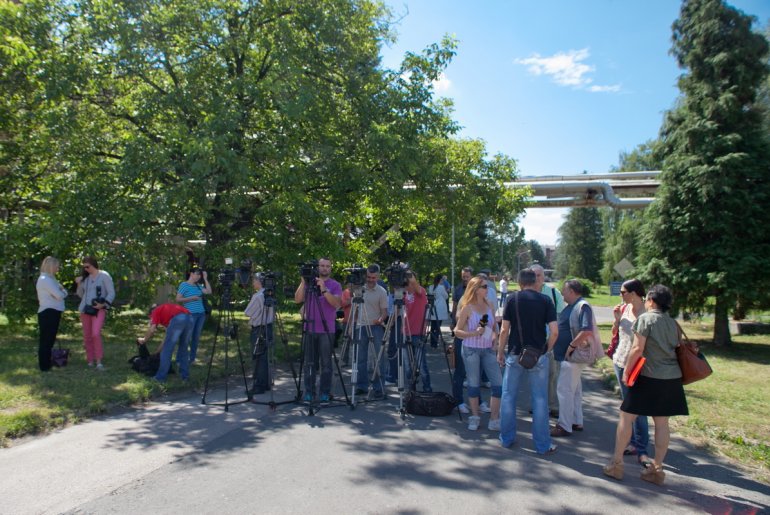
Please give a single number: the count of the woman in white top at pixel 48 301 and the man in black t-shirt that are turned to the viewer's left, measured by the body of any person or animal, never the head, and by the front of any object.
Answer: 0

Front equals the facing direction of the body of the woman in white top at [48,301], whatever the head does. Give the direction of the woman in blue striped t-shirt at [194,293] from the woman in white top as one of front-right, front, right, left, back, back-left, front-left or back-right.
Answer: front

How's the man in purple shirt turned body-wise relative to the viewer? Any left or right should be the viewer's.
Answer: facing the viewer

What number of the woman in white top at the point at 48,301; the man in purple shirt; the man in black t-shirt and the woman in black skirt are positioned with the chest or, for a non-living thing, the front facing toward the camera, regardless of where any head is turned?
1

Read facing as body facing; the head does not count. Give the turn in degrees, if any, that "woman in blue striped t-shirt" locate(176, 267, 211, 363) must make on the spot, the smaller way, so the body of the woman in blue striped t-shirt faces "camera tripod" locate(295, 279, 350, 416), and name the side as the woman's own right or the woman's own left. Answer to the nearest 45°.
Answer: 0° — they already face it

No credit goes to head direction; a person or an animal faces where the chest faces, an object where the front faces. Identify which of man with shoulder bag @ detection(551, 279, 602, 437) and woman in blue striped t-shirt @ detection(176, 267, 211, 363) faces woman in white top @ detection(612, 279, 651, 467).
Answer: the woman in blue striped t-shirt

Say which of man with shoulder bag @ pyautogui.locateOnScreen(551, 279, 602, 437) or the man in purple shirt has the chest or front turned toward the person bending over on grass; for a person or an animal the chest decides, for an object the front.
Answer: the man with shoulder bag

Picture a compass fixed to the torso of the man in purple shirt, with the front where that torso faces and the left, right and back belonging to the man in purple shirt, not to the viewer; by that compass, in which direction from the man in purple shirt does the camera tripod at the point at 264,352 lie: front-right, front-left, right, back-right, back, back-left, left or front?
back-right

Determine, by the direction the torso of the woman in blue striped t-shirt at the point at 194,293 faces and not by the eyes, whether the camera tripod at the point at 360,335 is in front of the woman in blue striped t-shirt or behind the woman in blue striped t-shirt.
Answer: in front

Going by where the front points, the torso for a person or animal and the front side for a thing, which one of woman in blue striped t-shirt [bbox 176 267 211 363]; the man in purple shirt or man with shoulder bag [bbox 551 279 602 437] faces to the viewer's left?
the man with shoulder bag

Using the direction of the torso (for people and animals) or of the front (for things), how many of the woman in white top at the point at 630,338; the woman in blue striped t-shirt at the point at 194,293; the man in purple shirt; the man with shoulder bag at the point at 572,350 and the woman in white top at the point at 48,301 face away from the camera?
0

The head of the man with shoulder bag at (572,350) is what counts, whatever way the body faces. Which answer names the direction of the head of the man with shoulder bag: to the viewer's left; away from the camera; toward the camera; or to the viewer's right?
to the viewer's left

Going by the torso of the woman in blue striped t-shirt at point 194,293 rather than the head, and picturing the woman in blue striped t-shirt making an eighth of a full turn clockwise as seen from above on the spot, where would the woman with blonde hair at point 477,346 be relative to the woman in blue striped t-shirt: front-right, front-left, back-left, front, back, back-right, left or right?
front-left

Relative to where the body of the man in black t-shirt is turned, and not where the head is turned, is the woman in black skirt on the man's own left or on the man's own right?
on the man's own right

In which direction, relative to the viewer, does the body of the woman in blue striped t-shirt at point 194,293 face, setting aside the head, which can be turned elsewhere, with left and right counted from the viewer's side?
facing the viewer and to the right of the viewer

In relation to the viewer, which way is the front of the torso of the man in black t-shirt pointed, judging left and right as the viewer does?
facing away from the viewer

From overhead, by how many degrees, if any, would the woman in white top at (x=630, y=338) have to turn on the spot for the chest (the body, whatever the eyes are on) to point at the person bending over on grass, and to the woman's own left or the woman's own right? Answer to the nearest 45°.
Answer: approximately 45° to the woman's own right

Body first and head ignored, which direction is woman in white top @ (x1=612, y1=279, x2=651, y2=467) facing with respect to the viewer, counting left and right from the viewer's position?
facing the viewer and to the left of the viewer

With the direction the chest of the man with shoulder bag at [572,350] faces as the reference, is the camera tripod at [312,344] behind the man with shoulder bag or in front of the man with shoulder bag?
in front

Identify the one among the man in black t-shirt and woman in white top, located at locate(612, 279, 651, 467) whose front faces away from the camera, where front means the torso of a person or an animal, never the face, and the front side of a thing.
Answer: the man in black t-shirt

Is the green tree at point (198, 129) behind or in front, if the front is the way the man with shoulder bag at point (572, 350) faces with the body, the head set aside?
in front

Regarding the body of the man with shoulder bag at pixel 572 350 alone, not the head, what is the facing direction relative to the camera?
to the viewer's left
